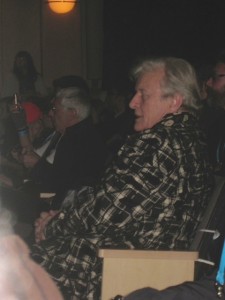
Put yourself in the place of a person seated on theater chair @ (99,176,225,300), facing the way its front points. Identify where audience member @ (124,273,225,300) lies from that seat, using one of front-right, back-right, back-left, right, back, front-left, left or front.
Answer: left

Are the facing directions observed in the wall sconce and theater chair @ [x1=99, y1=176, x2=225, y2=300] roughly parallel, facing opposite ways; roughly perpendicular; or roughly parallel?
roughly perpendicular

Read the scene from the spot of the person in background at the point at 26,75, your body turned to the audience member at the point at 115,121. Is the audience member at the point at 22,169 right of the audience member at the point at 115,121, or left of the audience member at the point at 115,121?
right

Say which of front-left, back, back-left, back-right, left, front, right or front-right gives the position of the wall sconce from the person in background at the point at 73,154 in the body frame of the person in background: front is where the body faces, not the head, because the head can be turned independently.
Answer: right

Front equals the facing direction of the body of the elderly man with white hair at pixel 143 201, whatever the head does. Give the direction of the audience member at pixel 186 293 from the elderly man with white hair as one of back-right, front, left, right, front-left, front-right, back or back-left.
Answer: left

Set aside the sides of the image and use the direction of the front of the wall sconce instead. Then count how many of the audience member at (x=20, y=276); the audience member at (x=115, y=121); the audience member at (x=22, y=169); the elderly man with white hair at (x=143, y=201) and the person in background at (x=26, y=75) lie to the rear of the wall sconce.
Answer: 0

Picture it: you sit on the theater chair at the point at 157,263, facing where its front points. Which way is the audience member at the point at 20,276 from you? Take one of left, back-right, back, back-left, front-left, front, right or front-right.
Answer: left

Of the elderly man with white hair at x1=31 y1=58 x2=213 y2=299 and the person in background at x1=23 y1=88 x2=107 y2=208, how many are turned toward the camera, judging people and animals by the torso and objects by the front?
0

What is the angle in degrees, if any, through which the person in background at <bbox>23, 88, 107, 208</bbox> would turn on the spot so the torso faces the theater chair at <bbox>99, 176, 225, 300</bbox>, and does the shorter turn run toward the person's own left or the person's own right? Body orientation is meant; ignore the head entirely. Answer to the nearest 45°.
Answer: approximately 90° to the person's own left

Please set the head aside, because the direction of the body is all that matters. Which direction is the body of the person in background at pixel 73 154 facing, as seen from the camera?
to the viewer's left

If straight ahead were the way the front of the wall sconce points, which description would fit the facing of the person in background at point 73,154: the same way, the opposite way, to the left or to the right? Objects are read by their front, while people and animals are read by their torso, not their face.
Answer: to the right

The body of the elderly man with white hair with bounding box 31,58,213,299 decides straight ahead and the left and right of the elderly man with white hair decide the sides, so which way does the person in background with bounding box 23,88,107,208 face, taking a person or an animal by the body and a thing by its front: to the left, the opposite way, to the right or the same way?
the same way

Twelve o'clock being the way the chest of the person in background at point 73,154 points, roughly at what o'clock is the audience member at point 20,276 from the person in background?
The audience member is roughly at 9 o'clock from the person in background.

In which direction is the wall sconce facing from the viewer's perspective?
toward the camera

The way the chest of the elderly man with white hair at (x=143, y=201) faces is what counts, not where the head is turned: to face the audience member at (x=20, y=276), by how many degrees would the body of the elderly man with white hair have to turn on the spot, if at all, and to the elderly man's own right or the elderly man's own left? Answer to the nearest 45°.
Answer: approximately 90° to the elderly man's own left

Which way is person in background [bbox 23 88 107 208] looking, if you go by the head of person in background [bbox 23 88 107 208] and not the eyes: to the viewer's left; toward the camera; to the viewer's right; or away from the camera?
to the viewer's left

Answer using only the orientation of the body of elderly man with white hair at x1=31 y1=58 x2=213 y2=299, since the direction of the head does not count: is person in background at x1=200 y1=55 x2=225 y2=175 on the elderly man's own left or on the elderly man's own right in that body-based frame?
on the elderly man's own right

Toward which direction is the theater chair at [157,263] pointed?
to the viewer's left

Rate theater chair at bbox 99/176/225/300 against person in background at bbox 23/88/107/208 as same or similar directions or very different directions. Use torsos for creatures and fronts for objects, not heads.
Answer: same or similar directions

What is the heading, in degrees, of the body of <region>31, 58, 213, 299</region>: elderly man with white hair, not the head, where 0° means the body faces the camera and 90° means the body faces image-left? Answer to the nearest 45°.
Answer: approximately 90°

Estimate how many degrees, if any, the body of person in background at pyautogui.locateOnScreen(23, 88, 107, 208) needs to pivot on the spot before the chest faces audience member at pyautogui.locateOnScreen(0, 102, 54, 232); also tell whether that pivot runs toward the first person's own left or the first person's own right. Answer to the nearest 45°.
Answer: approximately 45° to the first person's own right

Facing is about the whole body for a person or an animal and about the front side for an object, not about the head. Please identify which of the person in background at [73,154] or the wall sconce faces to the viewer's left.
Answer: the person in background
